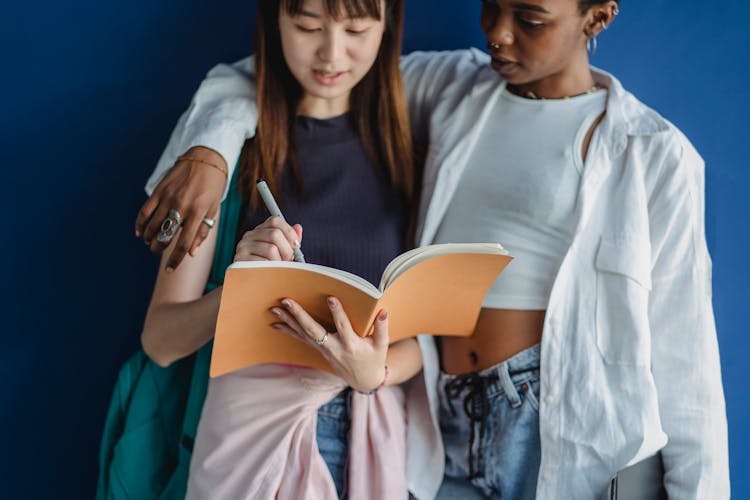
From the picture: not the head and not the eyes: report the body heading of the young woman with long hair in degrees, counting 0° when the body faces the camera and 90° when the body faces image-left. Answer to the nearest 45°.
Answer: approximately 0°
